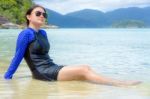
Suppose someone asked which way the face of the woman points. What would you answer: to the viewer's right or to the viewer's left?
to the viewer's right

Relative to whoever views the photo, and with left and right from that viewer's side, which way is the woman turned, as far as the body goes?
facing the viewer and to the right of the viewer
